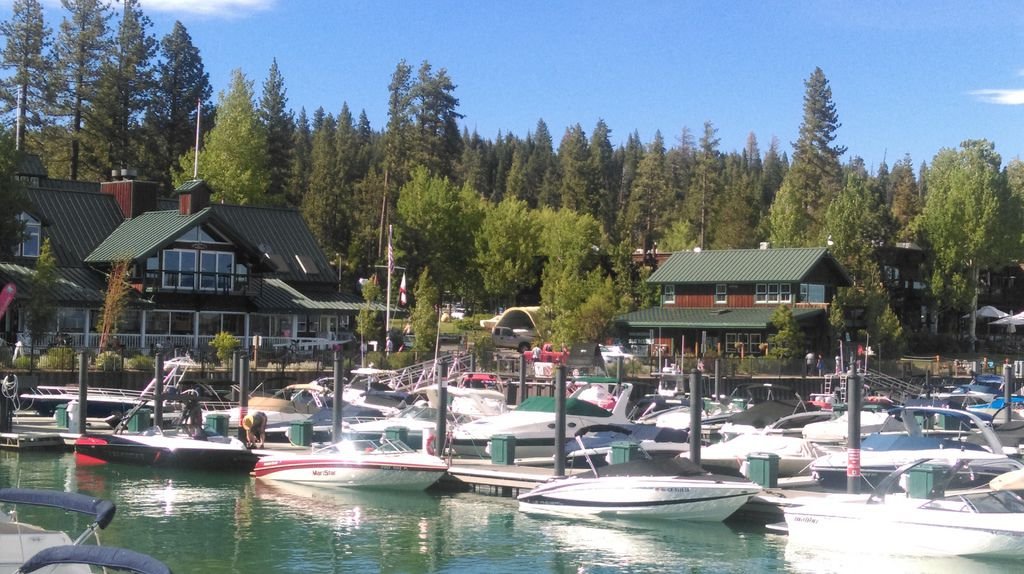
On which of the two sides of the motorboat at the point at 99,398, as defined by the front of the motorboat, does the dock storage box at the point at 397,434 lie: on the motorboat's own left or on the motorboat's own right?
on the motorboat's own left

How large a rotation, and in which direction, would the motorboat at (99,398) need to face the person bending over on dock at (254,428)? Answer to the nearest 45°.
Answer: approximately 135° to its left

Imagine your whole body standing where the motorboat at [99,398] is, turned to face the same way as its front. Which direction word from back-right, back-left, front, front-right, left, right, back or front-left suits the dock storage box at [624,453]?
back-left

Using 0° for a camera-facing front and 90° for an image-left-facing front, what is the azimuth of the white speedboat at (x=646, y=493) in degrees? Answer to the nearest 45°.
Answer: approximately 270°

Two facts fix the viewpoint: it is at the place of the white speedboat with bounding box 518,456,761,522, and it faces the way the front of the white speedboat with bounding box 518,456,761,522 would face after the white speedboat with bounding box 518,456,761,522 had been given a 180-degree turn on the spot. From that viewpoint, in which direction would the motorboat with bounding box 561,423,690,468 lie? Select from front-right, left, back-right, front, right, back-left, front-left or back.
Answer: right

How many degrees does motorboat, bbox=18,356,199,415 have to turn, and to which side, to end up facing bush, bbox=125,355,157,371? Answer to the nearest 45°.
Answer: approximately 90° to its right

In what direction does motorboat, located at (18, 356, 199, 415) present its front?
to the viewer's left

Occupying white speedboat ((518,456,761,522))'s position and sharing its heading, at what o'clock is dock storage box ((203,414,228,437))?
The dock storage box is roughly at 7 o'clock from the white speedboat.

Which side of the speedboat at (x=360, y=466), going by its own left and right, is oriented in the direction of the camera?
right

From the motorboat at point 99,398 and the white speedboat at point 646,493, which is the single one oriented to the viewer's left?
the motorboat

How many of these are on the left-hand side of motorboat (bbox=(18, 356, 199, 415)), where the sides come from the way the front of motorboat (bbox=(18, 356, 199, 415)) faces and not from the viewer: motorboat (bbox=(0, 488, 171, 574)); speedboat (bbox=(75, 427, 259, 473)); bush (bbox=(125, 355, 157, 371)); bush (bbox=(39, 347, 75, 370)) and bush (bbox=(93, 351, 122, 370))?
2

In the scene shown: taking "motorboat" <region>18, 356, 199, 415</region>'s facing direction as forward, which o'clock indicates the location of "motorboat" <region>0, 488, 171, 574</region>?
"motorboat" <region>0, 488, 171, 574</region> is roughly at 9 o'clock from "motorboat" <region>18, 356, 199, 415</region>.
